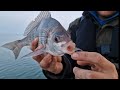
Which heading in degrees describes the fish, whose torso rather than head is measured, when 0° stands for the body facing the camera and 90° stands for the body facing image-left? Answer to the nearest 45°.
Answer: approximately 315°
